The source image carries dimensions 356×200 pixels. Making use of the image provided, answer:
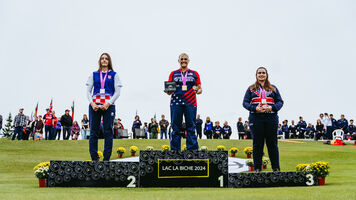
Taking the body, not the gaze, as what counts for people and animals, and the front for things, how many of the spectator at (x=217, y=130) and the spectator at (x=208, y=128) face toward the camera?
2

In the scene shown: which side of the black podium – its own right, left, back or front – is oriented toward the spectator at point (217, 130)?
back

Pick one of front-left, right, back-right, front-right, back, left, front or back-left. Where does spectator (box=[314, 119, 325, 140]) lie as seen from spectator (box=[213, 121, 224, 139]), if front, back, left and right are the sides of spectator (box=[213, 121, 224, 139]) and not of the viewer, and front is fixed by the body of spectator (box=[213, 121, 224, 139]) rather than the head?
left

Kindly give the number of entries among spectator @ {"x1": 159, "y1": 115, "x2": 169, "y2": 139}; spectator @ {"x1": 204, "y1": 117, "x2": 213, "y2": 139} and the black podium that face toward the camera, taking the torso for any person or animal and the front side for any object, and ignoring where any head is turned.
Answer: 3

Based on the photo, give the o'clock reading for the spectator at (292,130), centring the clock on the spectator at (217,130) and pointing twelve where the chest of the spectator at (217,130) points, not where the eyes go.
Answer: the spectator at (292,130) is roughly at 8 o'clock from the spectator at (217,130).

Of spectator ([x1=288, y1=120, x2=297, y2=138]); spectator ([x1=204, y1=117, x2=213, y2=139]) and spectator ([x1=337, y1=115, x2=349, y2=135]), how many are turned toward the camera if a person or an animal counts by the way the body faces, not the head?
3

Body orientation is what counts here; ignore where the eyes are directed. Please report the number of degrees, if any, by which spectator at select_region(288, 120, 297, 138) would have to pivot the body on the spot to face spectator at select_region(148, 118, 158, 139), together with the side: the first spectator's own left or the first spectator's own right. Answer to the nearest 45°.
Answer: approximately 45° to the first spectator's own right

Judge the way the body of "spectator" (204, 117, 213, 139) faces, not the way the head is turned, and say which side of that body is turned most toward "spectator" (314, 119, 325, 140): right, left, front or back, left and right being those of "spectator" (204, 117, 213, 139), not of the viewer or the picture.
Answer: left
